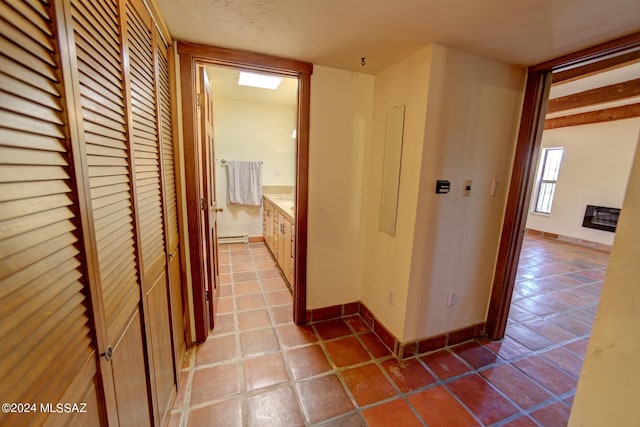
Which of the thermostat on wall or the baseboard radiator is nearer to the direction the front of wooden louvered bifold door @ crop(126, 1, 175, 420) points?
the thermostat on wall

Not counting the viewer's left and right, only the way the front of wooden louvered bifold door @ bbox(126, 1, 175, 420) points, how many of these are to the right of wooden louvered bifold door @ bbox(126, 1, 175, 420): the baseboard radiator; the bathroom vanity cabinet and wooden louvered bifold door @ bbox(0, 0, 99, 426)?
1

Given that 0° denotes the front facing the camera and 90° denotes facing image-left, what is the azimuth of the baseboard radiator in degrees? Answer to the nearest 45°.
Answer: approximately 0°

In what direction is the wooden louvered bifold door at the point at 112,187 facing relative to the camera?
to the viewer's right

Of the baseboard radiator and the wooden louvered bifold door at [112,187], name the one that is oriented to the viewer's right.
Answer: the wooden louvered bifold door

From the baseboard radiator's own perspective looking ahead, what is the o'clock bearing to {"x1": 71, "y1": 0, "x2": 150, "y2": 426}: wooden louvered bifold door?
The wooden louvered bifold door is roughly at 12 o'clock from the baseboard radiator.

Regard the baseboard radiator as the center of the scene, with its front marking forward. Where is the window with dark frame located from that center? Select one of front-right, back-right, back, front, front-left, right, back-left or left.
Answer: left

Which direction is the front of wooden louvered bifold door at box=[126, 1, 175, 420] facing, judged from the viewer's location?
facing to the right of the viewer

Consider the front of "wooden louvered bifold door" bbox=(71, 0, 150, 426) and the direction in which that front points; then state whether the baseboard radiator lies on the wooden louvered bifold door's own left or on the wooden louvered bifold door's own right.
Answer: on the wooden louvered bifold door's own left

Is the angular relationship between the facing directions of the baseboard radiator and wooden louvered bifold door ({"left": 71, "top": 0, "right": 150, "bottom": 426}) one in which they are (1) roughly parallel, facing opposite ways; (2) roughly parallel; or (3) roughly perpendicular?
roughly perpendicular

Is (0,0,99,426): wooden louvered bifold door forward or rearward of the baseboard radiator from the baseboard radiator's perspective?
forward
